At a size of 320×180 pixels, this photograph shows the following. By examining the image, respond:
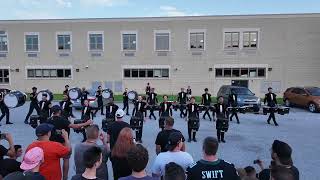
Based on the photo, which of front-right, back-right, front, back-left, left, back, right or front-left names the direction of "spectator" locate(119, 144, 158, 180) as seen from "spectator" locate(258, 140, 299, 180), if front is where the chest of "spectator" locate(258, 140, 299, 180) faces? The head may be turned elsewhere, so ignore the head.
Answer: left

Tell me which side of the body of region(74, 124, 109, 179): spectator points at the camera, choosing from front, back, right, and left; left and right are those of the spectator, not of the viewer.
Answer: back

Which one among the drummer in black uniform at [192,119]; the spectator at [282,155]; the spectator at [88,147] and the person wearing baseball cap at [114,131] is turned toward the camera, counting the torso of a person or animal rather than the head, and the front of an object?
the drummer in black uniform

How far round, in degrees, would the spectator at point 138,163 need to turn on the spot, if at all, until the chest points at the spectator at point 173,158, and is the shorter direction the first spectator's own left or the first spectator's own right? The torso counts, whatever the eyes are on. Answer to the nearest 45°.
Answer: approximately 45° to the first spectator's own right

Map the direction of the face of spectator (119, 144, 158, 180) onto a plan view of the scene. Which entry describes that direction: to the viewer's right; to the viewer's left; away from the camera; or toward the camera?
away from the camera

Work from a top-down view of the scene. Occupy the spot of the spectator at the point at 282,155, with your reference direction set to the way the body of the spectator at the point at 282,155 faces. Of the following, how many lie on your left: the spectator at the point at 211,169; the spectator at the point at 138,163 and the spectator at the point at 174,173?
3

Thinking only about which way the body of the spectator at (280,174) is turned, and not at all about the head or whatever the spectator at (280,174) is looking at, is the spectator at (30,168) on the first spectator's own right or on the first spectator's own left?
on the first spectator's own left

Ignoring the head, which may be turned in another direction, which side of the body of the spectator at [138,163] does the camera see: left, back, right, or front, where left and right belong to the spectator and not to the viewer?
back

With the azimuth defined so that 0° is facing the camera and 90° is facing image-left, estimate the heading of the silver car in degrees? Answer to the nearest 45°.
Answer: approximately 315°

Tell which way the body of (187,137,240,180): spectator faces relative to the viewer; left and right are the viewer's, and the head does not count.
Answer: facing away from the viewer

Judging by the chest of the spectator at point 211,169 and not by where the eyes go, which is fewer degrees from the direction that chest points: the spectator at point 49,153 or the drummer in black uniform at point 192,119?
the drummer in black uniform

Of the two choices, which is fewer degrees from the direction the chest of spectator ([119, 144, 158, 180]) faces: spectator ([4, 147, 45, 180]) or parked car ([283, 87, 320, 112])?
the parked car

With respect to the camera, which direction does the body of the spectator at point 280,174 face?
away from the camera

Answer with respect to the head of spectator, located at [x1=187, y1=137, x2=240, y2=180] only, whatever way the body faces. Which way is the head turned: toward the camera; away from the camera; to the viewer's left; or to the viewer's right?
away from the camera
